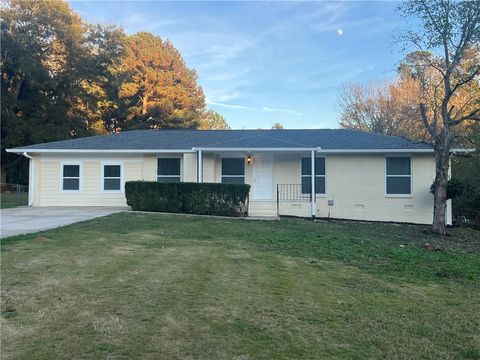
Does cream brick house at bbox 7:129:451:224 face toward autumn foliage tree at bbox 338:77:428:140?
no

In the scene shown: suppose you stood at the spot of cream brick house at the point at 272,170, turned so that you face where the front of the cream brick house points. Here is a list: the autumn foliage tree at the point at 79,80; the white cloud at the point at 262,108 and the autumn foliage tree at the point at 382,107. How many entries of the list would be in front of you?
0

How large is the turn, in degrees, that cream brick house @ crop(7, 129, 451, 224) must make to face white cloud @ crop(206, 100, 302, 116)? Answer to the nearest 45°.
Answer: approximately 180°

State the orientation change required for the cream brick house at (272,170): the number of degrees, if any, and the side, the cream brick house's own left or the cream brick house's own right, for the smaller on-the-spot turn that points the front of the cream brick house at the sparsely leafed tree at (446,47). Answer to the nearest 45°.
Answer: approximately 45° to the cream brick house's own left

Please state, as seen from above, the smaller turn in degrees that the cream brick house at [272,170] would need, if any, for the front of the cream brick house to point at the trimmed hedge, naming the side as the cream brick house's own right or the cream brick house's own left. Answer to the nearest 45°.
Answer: approximately 45° to the cream brick house's own right

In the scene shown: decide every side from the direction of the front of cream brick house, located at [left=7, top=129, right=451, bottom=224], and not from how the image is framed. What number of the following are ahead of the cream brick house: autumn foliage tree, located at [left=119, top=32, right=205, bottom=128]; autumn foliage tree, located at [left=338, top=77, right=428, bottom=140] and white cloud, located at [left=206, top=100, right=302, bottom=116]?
0

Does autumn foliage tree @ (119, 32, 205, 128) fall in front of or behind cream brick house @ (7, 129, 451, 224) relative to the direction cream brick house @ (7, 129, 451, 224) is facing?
behind

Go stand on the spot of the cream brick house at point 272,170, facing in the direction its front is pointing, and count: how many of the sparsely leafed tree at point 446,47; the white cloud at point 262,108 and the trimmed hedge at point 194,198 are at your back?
1

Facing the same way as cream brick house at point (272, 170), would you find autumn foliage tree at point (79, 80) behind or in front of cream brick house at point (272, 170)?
behind

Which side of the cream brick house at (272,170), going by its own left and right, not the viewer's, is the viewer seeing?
front

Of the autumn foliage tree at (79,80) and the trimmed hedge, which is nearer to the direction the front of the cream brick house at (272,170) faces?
the trimmed hedge
